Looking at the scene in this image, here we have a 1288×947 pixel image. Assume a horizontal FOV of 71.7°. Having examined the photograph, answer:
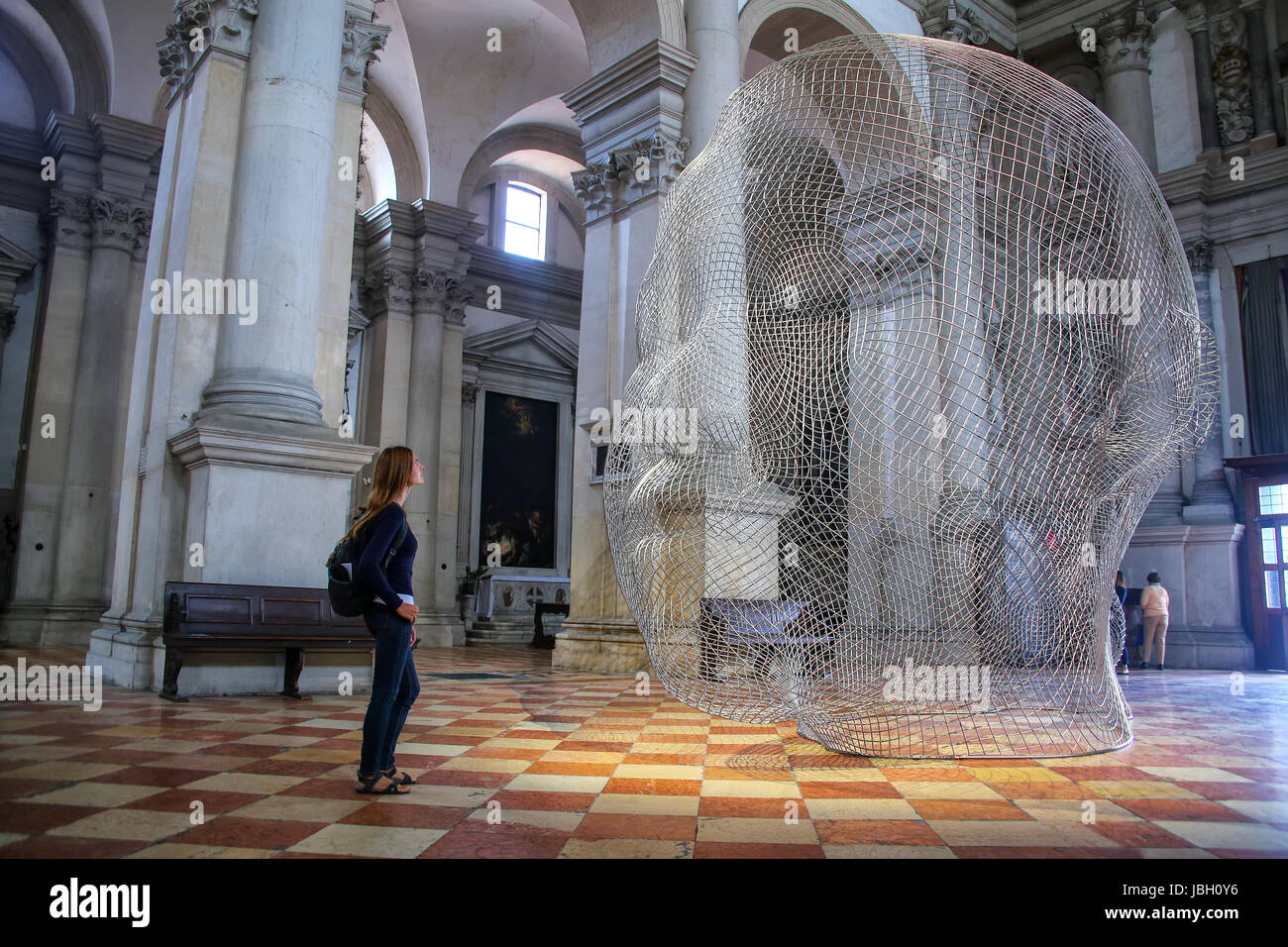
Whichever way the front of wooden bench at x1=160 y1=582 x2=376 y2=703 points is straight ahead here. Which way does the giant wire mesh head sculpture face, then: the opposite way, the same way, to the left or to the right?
to the right

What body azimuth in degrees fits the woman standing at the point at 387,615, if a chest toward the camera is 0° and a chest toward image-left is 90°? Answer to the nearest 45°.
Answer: approximately 270°

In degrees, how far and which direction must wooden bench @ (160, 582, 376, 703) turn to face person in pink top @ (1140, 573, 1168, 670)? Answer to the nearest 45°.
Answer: approximately 90° to its left

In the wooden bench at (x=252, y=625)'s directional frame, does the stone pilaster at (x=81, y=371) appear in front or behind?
behind

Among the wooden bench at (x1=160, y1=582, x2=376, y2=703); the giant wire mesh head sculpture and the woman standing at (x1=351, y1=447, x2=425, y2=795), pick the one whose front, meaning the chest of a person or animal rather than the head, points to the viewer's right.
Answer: the woman standing

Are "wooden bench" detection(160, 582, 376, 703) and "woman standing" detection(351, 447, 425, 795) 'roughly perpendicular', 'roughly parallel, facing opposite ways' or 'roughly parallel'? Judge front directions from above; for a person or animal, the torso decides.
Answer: roughly perpendicular

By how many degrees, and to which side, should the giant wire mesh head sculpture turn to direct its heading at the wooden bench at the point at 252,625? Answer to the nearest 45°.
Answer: approximately 45° to its right

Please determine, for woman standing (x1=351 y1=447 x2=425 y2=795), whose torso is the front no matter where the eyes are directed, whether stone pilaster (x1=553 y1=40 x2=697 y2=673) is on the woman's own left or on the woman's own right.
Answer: on the woman's own left

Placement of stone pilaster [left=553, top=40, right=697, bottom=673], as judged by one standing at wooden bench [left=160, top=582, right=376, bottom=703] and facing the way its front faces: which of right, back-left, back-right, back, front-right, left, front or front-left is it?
back-left

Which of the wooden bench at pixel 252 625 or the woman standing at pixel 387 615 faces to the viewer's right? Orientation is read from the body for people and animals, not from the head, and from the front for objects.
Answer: the woman standing

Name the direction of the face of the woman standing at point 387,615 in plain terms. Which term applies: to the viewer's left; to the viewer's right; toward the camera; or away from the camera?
to the viewer's right

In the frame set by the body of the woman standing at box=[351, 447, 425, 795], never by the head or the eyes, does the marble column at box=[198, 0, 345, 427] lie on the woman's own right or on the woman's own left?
on the woman's own left

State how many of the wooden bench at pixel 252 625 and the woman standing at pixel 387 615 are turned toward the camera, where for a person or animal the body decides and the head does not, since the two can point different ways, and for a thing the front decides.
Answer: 1

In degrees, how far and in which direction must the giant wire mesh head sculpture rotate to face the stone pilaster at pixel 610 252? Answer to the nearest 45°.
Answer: approximately 90° to its right

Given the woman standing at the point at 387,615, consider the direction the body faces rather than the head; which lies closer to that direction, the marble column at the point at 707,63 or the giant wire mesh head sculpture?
the giant wire mesh head sculpture

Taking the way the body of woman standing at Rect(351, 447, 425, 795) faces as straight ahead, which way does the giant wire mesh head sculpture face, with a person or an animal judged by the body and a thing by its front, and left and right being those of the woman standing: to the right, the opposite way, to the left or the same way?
the opposite way
